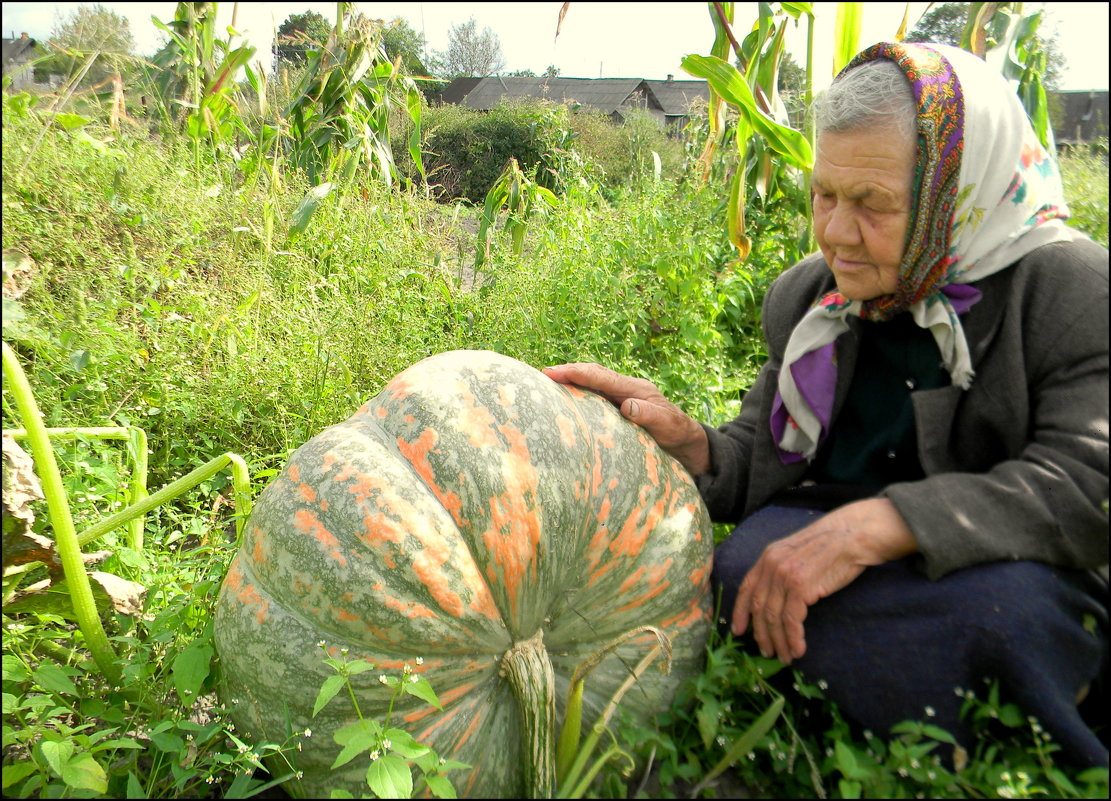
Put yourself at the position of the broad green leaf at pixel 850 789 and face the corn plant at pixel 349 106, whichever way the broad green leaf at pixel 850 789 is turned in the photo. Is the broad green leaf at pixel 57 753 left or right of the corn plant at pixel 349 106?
left

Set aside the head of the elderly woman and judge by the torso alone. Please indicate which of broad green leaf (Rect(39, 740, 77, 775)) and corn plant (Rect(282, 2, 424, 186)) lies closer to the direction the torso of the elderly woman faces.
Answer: the broad green leaf

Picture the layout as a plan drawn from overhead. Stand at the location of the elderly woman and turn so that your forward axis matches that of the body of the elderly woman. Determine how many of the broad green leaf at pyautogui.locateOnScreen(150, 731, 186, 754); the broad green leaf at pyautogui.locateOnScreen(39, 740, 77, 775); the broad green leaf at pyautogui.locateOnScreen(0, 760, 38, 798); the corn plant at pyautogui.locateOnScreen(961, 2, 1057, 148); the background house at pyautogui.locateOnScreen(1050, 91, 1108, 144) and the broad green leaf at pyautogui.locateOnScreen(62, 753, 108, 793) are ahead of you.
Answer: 4

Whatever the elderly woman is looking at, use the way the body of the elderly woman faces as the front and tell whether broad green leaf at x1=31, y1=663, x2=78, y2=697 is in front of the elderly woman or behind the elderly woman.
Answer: in front

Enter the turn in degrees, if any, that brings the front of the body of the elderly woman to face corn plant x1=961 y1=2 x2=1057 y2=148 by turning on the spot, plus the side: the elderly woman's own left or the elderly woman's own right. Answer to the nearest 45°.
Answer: approximately 135° to the elderly woman's own right

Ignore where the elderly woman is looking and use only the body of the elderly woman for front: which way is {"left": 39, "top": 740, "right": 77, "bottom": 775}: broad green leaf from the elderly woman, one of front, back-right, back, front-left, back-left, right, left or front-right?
front

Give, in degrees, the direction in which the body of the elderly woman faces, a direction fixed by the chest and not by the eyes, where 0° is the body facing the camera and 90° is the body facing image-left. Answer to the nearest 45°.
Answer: approximately 45°

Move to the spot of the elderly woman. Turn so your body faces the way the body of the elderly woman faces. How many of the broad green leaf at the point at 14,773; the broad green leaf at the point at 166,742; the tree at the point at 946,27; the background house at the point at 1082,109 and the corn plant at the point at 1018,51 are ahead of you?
2

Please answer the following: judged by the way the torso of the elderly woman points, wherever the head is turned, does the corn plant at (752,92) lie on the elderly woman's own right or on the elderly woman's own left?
on the elderly woman's own right

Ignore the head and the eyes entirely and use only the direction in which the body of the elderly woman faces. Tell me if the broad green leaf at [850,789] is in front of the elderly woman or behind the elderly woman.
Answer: in front

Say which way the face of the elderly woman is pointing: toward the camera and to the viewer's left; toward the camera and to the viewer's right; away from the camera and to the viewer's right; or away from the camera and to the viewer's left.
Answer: toward the camera and to the viewer's left

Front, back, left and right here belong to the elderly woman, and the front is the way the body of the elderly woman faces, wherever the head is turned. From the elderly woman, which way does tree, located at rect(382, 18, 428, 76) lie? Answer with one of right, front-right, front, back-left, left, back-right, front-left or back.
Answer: front-right
